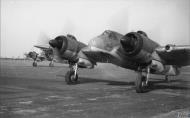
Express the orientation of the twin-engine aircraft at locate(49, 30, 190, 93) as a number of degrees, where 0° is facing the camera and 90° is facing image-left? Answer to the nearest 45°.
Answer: approximately 45°
